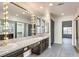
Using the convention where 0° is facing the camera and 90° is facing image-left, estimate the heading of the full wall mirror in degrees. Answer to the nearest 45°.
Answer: approximately 315°
